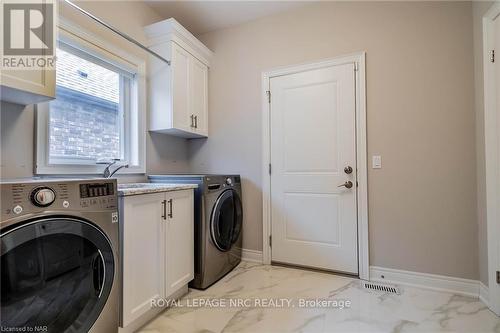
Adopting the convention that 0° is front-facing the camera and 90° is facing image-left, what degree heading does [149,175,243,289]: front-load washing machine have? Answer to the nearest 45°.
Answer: approximately 315°

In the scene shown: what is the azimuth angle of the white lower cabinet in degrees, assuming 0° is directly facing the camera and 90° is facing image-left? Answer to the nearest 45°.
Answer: approximately 315°

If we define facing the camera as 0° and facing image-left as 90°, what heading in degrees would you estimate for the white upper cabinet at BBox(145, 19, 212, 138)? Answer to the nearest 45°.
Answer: approximately 315°

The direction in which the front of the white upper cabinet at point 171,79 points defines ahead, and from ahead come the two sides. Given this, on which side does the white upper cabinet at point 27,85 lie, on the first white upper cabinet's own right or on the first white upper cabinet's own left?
on the first white upper cabinet's own right

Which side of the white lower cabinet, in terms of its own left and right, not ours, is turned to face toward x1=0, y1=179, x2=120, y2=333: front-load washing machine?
right
